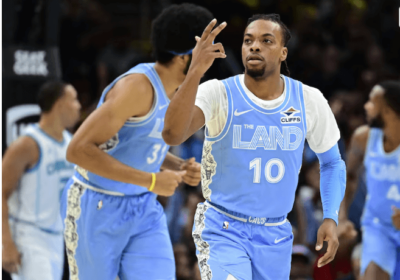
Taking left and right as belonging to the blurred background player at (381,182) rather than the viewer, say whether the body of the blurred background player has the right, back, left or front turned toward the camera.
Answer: front

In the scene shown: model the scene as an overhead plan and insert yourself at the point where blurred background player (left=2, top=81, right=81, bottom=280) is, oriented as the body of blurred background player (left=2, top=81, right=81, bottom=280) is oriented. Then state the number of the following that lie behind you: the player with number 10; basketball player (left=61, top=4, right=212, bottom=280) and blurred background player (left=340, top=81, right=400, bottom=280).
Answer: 0

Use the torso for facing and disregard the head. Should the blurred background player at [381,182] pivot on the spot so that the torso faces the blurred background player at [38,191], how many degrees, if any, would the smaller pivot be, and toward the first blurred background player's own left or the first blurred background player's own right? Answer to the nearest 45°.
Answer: approximately 90° to the first blurred background player's own right

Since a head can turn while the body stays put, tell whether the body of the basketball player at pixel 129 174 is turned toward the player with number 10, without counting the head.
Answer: yes

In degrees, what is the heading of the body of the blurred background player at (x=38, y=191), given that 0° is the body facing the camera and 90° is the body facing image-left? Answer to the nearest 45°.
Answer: approximately 315°

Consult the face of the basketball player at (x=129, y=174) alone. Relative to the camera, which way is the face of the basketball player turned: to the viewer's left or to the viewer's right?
to the viewer's right

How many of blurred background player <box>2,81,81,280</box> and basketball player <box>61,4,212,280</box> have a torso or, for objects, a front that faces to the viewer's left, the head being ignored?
0

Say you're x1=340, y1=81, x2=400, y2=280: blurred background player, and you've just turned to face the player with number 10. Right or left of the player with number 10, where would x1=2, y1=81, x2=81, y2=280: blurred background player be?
right

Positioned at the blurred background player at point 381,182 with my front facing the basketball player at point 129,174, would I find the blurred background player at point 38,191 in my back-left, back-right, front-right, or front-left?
front-right

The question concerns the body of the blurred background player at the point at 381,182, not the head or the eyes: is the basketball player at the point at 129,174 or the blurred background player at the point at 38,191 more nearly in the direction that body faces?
the basketball player

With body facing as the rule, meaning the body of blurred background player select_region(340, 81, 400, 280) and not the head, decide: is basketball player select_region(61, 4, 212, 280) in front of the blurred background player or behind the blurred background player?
in front

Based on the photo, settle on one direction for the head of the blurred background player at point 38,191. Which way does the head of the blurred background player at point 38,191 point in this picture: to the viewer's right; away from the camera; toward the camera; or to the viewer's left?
to the viewer's right

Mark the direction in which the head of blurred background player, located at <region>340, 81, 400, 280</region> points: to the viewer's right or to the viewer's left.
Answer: to the viewer's left
